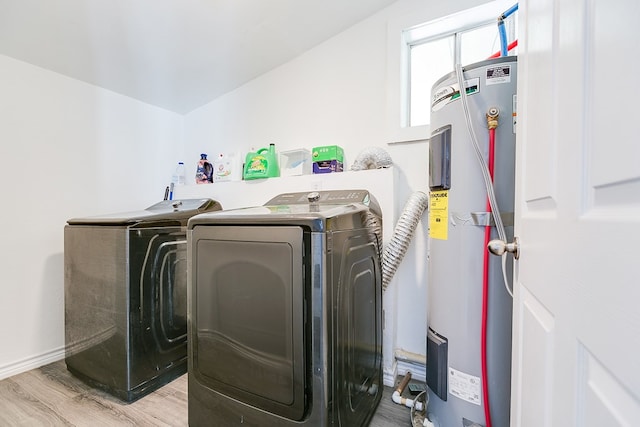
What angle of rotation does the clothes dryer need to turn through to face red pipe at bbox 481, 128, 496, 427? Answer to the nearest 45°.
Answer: approximately 135° to its left

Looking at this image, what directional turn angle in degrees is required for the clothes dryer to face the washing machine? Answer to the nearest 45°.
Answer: approximately 90° to its right

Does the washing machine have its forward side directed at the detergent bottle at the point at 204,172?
no

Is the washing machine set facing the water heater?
no

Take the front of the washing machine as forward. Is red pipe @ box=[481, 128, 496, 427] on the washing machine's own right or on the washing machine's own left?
on the washing machine's own left

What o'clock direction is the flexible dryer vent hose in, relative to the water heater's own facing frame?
The flexible dryer vent hose is roughly at 3 o'clock from the water heater.

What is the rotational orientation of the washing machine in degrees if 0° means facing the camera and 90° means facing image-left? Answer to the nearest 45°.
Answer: approximately 45°

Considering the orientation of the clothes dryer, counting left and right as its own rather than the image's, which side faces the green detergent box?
back

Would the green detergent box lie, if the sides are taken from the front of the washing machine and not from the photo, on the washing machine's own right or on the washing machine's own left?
on the washing machine's own left

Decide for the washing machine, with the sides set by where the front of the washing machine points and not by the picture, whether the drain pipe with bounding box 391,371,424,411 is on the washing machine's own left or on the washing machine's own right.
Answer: on the washing machine's own left

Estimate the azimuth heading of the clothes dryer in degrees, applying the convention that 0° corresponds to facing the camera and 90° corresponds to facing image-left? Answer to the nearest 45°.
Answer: approximately 45°

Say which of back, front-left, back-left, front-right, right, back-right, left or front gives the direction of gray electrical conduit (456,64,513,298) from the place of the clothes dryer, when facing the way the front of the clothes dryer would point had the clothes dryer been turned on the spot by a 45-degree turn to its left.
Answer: left

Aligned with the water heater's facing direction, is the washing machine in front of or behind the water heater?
in front

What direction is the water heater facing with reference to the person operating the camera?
facing the viewer and to the left of the viewer

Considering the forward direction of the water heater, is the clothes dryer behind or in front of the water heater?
in front

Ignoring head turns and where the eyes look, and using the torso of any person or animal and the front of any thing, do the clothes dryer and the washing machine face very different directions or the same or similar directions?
same or similar directions

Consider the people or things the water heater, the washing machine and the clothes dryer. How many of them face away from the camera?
0

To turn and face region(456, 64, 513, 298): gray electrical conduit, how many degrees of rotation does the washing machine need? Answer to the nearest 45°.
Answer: approximately 90° to its left

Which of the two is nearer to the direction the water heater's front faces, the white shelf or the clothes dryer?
the clothes dryer
